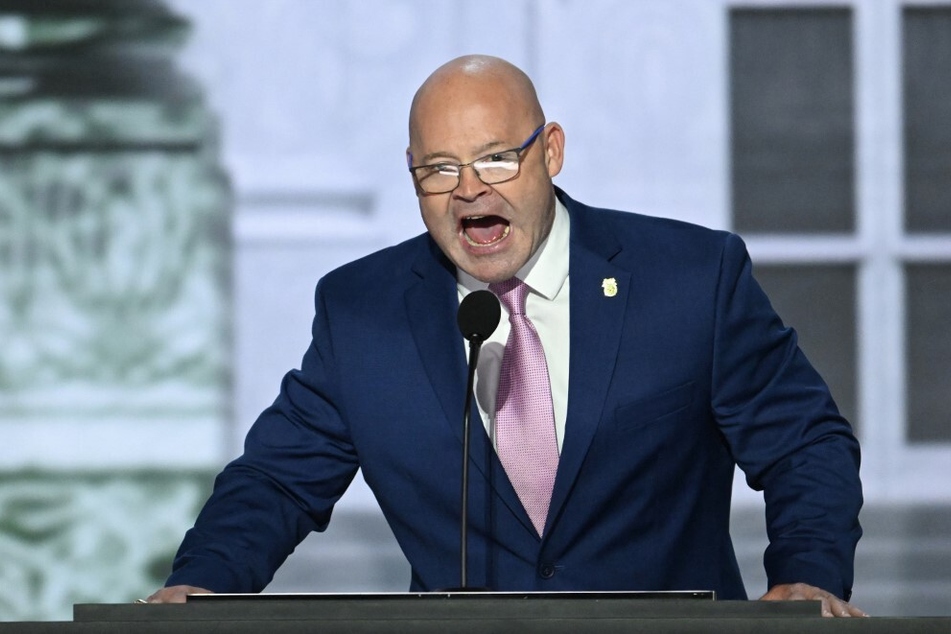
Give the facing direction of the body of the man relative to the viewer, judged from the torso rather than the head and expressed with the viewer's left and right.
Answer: facing the viewer

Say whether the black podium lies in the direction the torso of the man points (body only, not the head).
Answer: yes

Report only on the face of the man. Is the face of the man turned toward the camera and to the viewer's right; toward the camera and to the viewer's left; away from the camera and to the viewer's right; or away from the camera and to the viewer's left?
toward the camera and to the viewer's left
